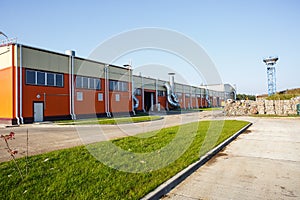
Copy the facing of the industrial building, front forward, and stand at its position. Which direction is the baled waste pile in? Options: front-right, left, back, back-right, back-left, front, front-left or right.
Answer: front-left

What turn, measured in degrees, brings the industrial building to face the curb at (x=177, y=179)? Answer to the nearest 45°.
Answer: approximately 45° to its right

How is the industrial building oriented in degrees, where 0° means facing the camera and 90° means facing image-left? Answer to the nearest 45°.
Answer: approximately 315°
